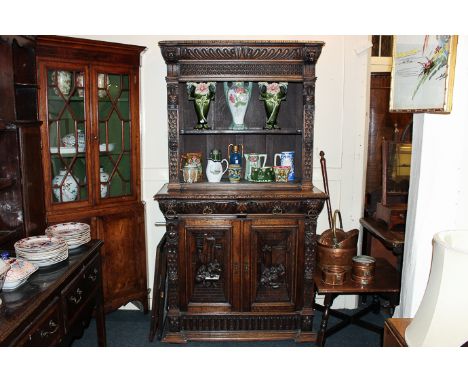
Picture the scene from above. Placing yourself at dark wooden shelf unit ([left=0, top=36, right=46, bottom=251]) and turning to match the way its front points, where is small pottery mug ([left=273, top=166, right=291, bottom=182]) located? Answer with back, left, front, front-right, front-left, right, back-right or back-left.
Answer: front-left

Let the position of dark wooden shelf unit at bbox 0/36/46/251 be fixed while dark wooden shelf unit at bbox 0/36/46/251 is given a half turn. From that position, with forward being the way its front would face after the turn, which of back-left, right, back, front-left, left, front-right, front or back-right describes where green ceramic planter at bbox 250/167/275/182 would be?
back-right

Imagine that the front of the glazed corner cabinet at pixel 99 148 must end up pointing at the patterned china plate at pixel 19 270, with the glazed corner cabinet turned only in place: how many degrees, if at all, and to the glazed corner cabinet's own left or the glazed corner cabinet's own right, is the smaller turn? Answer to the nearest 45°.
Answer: approximately 45° to the glazed corner cabinet's own right

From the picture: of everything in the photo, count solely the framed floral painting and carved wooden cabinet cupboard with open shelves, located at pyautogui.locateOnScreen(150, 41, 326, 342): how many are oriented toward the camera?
2

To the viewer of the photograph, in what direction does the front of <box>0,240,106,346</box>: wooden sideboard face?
facing the viewer and to the right of the viewer

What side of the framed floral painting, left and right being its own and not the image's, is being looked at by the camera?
front

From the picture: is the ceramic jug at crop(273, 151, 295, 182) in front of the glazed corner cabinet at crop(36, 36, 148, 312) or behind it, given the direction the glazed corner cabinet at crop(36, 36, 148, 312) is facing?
in front

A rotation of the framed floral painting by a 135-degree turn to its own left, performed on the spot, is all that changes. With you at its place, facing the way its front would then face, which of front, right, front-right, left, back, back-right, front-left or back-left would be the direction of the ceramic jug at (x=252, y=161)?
left

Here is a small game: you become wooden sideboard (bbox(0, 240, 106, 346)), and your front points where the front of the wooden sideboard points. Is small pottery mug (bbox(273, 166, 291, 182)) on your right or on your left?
on your left

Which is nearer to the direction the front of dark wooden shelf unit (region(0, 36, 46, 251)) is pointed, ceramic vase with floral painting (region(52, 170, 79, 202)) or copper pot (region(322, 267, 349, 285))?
the copper pot

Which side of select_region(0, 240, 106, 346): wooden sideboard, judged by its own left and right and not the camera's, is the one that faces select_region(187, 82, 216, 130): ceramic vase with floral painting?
left

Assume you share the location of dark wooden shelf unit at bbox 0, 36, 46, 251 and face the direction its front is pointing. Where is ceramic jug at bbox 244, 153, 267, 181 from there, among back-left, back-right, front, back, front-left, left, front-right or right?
front-left

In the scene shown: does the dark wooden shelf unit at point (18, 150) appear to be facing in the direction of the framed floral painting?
yes

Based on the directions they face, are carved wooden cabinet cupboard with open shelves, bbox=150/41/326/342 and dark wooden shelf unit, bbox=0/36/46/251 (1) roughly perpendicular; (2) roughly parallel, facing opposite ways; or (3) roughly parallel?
roughly perpendicular

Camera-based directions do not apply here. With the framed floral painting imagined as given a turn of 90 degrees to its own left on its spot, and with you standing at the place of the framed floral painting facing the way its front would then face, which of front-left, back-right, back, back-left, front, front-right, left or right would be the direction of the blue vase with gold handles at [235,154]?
back-left

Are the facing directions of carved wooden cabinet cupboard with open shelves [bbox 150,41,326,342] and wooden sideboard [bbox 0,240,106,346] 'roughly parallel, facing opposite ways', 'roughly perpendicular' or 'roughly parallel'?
roughly perpendicular

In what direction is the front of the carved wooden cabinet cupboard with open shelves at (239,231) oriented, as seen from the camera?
facing the viewer
